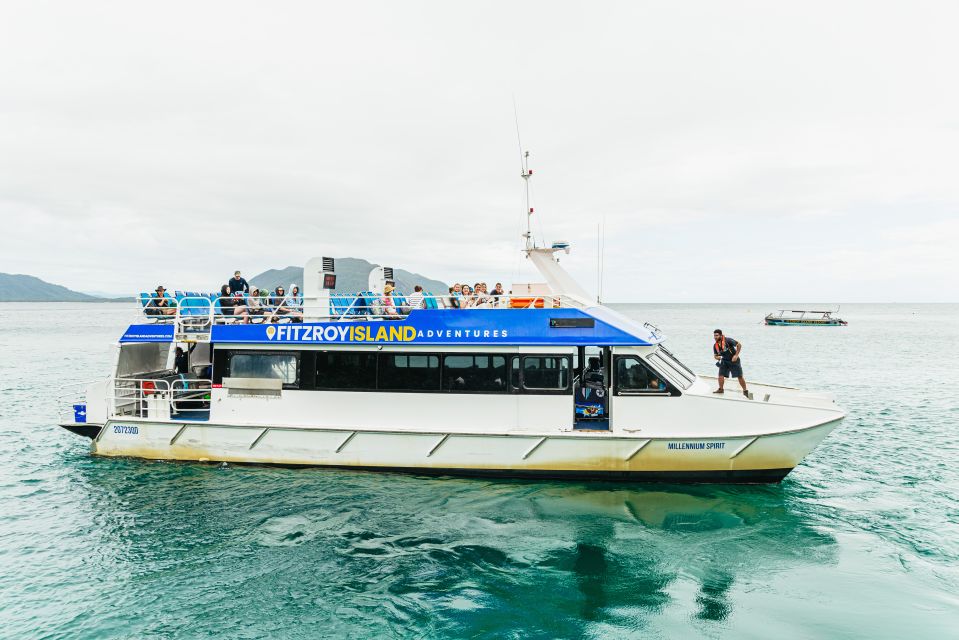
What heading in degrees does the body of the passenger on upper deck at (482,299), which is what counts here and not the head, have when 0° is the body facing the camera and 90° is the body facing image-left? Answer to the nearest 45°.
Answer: approximately 0°

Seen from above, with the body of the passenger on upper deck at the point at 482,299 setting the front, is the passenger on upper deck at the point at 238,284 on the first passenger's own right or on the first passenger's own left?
on the first passenger's own right

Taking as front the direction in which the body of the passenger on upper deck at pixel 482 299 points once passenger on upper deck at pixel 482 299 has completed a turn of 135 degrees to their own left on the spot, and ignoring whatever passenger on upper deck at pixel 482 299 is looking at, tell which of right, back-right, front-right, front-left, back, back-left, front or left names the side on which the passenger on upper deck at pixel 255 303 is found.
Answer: back-left

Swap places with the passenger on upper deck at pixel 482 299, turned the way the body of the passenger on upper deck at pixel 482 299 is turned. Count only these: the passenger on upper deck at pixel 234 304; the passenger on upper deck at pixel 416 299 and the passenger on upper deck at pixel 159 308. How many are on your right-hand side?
3

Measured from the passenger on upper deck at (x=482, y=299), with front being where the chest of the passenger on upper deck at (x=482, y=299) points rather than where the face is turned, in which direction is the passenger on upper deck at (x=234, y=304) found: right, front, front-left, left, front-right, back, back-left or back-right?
right

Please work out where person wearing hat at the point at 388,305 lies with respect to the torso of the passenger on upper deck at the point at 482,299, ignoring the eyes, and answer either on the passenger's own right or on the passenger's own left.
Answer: on the passenger's own right

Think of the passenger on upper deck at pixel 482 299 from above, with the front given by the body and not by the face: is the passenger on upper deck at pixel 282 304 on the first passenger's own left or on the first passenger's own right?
on the first passenger's own right

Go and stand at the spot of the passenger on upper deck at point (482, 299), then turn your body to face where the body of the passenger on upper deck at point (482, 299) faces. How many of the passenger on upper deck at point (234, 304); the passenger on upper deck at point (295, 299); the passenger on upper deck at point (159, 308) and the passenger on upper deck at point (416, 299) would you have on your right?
4

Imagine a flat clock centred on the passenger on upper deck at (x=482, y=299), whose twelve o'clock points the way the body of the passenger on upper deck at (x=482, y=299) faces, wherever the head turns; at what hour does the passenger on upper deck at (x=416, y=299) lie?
the passenger on upper deck at (x=416, y=299) is roughly at 3 o'clock from the passenger on upper deck at (x=482, y=299).

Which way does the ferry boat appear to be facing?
to the viewer's right
